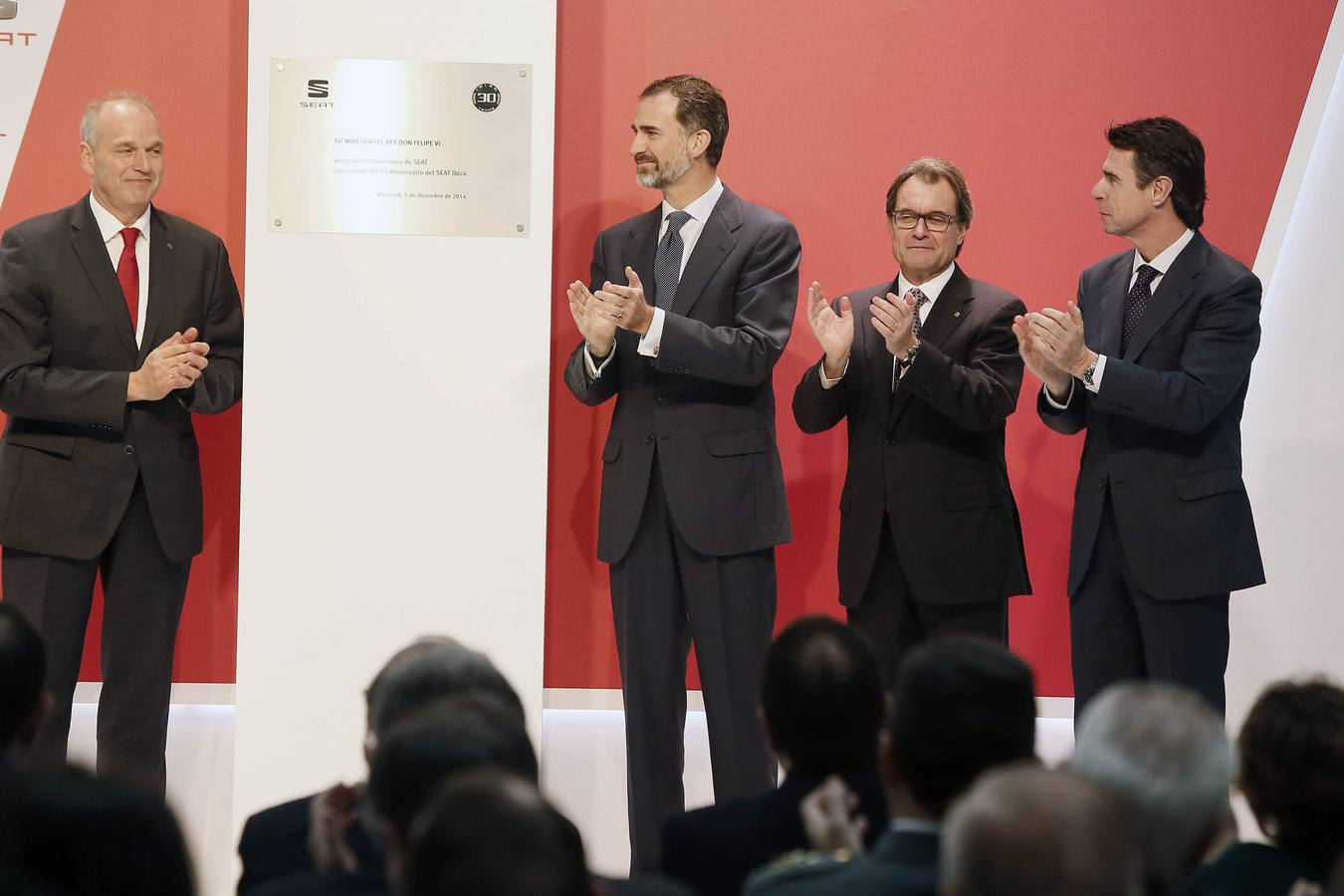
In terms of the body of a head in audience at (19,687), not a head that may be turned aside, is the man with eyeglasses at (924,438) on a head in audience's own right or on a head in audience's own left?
on a head in audience's own right

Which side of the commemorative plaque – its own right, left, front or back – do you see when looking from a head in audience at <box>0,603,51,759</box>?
front

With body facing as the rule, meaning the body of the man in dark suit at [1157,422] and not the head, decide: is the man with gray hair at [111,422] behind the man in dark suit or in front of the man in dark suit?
in front

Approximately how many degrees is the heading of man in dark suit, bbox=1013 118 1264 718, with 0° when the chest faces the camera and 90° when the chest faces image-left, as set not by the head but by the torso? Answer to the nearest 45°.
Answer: approximately 45°

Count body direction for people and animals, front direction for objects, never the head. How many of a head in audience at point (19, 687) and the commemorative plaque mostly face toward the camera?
1

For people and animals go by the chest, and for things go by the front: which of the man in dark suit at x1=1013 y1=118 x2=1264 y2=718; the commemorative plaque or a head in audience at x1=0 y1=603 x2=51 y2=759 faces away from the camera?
a head in audience

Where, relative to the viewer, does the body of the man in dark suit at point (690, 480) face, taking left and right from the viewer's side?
facing the viewer and to the left of the viewer

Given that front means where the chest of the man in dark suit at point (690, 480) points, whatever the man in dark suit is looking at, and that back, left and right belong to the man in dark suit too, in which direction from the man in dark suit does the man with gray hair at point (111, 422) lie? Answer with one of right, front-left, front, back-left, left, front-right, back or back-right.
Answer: front-right

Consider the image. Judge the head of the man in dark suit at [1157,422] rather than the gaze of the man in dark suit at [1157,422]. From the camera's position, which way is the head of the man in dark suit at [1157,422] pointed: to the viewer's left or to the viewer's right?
to the viewer's left

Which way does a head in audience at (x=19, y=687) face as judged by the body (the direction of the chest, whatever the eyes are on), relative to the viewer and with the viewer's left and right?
facing away from the viewer

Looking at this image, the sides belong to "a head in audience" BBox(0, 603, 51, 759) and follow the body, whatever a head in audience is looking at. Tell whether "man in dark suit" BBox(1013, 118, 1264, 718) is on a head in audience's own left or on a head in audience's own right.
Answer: on a head in audience's own right
